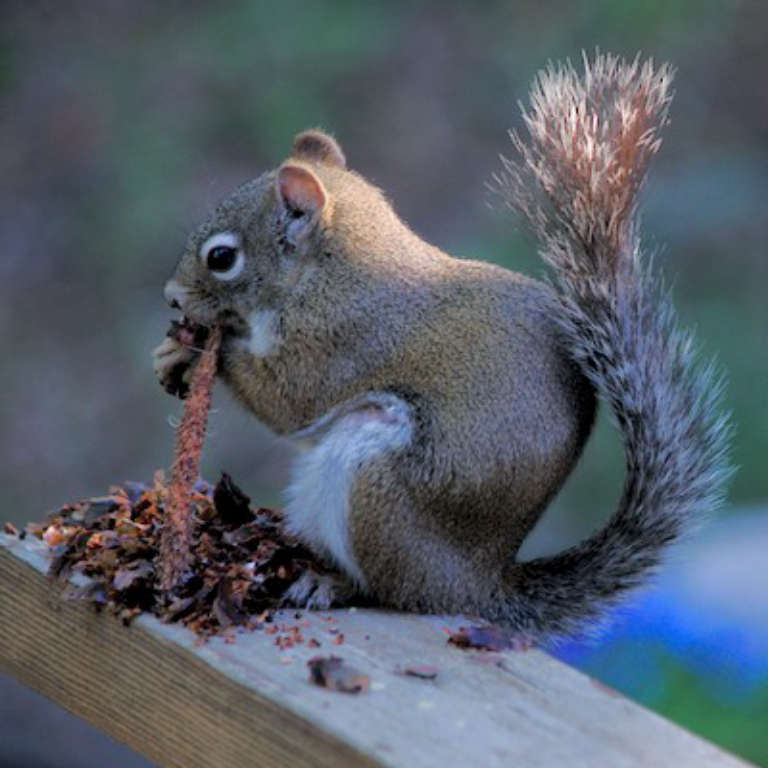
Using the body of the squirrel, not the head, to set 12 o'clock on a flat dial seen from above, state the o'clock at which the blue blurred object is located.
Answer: The blue blurred object is roughly at 4 o'clock from the squirrel.

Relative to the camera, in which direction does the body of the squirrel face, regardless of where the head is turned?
to the viewer's left
